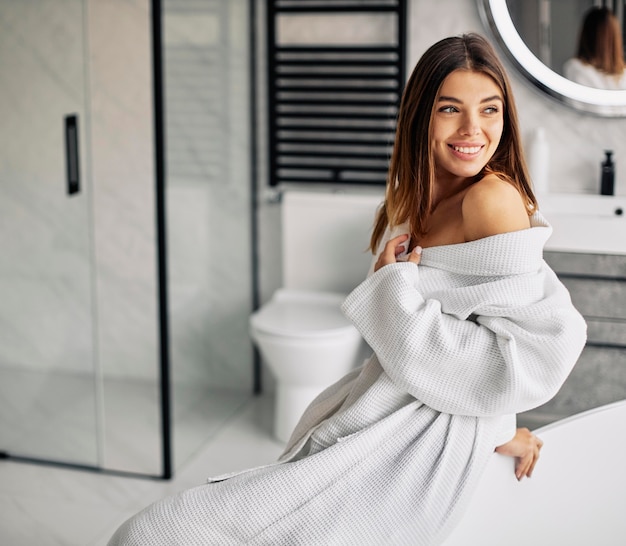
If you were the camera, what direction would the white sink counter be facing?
facing the viewer

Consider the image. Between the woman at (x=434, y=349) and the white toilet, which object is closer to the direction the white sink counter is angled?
the woman

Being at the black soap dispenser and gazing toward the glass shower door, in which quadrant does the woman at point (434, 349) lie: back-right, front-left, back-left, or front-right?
front-left

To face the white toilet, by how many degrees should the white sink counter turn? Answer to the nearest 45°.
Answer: approximately 90° to its right

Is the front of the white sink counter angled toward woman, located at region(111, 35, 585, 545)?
yes

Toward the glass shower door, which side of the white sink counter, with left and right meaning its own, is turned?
right
